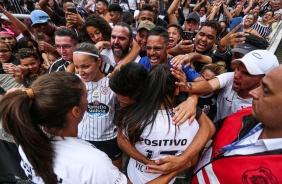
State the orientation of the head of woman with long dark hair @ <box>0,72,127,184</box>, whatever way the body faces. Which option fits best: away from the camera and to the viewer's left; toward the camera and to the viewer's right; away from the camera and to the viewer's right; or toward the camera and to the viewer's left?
away from the camera and to the viewer's right

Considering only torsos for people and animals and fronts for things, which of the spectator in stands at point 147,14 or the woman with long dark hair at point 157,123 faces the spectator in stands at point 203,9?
the woman with long dark hair

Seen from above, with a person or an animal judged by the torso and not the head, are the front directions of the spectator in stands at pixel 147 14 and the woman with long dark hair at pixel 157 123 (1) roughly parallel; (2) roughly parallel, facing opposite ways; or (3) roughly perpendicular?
roughly parallel, facing opposite ways

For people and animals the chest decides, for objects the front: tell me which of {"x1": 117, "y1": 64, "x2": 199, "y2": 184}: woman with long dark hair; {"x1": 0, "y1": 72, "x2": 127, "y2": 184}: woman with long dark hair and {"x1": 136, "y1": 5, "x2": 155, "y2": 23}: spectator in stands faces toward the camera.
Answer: the spectator in stands

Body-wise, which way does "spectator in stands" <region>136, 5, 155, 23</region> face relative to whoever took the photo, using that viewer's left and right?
facing the viewer

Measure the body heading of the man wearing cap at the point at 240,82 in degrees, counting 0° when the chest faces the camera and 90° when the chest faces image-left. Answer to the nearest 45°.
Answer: approximately 45°

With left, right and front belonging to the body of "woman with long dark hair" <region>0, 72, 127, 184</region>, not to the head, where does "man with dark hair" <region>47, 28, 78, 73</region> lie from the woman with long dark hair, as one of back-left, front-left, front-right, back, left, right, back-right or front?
front-left

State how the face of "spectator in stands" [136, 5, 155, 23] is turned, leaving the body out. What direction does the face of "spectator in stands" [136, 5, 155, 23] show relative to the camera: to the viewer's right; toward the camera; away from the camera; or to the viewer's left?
toward the camera

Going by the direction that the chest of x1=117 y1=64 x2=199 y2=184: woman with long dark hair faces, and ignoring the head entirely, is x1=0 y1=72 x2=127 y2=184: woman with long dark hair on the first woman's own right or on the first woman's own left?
on the first woman's own left

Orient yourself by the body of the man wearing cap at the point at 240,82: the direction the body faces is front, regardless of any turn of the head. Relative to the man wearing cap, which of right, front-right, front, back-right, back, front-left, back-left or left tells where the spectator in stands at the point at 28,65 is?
front-right

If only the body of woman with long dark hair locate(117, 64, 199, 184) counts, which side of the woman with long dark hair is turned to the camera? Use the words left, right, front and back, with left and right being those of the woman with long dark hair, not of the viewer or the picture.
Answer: back

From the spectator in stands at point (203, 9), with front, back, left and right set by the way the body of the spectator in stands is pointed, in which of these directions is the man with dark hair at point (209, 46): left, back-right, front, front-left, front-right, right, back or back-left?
front-left

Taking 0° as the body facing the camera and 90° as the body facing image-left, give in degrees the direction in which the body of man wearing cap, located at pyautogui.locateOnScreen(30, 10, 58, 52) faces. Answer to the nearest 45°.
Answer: approximately 315°

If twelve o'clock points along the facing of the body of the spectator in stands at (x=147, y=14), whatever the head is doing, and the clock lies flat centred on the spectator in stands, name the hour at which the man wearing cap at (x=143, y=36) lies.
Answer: The man wearing cap is roughly at 12 o'clock from the spectator in stands.

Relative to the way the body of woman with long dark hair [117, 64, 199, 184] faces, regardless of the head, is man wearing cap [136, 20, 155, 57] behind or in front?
in front

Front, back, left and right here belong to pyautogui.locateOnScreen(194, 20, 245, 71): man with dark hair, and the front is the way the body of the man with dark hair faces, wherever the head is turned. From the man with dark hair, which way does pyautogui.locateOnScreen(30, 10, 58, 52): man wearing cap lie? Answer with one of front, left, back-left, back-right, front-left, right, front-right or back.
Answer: front-right

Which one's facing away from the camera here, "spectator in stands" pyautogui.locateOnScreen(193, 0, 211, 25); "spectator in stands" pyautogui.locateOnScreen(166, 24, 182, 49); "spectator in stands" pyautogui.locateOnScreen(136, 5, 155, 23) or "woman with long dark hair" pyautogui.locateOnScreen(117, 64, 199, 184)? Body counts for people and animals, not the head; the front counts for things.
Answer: the woman with long dark hair

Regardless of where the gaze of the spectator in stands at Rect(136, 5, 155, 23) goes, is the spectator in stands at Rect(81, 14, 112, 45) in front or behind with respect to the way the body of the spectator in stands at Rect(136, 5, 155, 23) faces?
in front

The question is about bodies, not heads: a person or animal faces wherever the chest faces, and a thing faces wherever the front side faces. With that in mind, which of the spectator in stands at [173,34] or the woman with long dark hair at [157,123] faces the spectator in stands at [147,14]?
the woman with long dark hair
